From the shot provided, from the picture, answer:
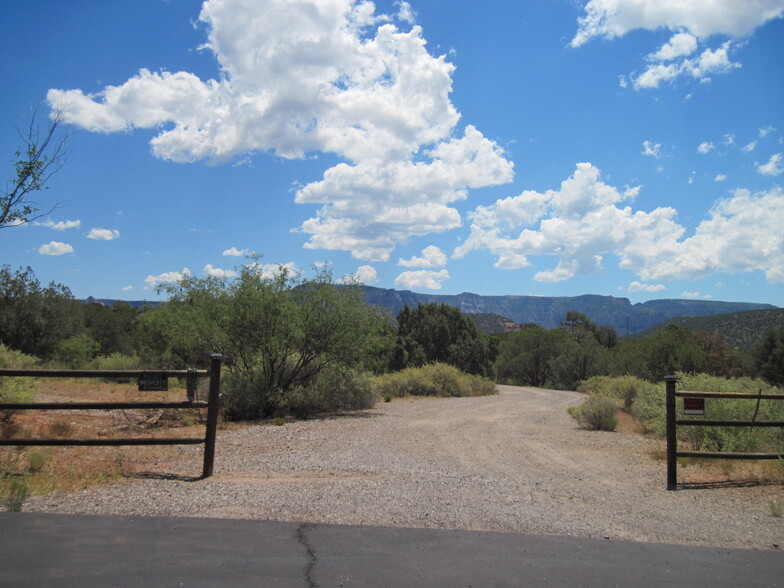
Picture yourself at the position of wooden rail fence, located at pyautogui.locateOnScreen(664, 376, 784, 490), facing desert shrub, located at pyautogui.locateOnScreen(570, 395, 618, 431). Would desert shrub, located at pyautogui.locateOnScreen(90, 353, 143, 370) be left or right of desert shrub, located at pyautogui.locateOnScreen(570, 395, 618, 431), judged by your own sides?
left

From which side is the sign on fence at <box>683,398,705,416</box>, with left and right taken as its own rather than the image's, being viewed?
front

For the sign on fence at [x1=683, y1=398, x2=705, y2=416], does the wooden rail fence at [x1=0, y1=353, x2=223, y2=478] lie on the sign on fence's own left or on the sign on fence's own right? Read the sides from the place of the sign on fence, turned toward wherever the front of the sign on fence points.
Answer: on the sign on fence's own right

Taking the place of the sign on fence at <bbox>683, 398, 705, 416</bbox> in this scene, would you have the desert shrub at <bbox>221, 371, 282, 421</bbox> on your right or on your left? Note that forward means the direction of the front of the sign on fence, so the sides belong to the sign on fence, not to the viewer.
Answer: on your right

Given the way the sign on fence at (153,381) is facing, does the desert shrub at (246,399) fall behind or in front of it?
behind

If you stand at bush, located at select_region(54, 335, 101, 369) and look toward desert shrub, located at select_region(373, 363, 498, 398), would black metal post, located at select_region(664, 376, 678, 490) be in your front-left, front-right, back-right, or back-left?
front-right

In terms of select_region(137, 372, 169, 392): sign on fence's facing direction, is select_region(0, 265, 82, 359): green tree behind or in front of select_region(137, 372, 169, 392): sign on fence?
behind

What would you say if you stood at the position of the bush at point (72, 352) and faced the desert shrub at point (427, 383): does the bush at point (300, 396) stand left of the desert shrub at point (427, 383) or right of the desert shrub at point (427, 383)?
right

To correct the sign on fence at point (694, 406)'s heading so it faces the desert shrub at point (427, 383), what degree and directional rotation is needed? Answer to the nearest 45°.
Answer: approximately 135° to its right

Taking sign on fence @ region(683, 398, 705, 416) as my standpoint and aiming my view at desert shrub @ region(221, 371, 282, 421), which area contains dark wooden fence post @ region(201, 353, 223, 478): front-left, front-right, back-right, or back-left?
front-left

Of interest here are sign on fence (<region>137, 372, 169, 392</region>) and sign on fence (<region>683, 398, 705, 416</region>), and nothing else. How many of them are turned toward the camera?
2

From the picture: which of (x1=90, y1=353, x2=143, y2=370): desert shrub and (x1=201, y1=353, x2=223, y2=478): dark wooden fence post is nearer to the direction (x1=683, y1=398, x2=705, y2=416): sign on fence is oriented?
the dark wooden fence post

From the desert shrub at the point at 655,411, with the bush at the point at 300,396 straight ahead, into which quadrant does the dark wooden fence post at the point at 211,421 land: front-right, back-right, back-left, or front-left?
front-left

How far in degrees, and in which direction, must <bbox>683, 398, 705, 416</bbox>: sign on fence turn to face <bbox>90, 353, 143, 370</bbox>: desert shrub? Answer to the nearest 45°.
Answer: approximately 135° to its right
